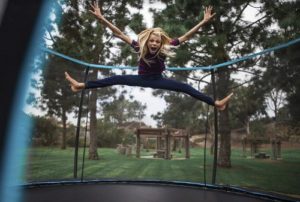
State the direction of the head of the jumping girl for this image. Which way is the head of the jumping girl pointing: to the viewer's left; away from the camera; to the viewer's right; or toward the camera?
toward the camera

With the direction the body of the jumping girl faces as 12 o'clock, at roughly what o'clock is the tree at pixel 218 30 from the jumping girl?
The tree is roughly at 7 o'clock from the jumping girl.

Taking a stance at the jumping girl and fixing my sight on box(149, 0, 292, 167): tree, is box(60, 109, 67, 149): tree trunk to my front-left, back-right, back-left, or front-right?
front-left

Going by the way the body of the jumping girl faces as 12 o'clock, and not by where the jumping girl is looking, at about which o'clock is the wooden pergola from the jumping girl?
The wooden pergola is roughly at 6 o'clock from the jumping girl.

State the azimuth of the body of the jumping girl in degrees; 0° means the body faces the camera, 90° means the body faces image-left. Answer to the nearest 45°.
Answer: approximately 0°

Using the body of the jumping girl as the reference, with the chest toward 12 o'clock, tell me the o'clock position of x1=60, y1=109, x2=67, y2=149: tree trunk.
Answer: The tree trunk is roughly at 5 o'clock from the jumping girl.
